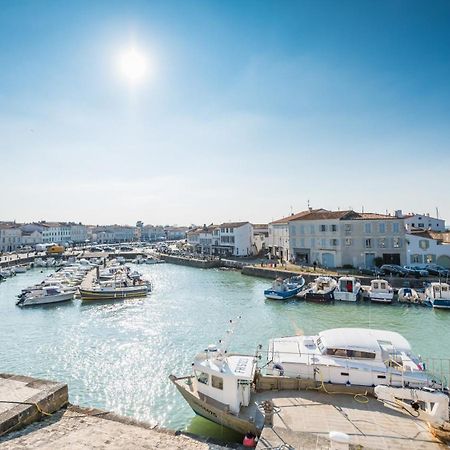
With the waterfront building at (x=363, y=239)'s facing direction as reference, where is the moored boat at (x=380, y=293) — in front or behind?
in front

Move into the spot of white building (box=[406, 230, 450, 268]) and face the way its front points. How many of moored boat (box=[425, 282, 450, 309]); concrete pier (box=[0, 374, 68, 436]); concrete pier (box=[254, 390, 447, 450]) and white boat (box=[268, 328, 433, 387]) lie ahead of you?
4

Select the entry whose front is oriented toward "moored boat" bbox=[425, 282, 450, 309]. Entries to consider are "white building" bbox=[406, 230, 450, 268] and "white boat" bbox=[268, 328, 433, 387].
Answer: the white building

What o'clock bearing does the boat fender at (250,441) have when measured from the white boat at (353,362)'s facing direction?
The boat fender is roughly at 10 o'clock from the white boat.

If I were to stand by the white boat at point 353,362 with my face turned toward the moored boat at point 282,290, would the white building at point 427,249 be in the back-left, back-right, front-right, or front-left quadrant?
front-right

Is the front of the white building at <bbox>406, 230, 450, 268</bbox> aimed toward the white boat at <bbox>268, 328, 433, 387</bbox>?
yes

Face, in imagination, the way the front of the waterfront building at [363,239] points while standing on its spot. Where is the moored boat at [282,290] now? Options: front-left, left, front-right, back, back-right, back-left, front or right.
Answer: front-right

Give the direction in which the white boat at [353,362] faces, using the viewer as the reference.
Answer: facing to the left of the viewer

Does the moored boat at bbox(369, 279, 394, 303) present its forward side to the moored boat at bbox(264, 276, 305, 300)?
no

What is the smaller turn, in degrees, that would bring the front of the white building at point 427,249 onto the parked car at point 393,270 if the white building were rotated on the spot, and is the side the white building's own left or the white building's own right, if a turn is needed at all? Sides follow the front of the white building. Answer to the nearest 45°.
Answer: approximately 45° to the white building's own right

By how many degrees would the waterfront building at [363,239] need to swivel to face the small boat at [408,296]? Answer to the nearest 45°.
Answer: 0° — it already faces it

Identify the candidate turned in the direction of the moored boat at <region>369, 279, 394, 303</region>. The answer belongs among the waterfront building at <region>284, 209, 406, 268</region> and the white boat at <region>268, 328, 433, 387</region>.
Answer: the waterfront building

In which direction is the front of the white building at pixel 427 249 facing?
toward the camera
